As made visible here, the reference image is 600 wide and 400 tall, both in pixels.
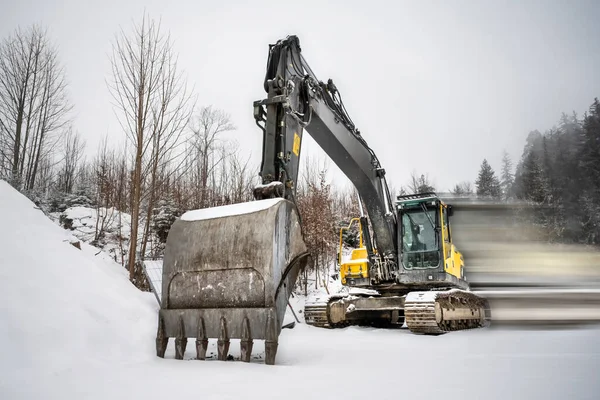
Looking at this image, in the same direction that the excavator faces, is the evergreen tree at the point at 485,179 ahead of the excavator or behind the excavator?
behind

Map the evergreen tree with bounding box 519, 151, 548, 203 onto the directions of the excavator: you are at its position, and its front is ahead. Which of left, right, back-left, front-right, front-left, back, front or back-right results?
back

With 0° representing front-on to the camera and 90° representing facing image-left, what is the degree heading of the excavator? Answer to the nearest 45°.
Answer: approximately 45°

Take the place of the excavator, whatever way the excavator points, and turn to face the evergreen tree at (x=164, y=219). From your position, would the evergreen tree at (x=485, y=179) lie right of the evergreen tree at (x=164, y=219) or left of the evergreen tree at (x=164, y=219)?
right

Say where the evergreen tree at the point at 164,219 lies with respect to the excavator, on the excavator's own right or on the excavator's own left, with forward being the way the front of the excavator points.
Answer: on the excavator's own right
